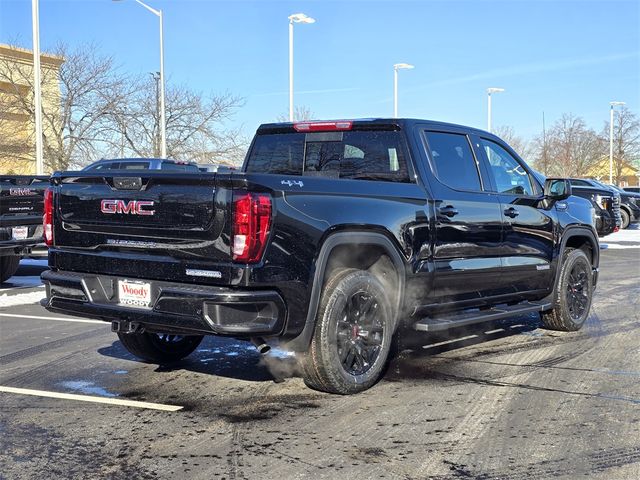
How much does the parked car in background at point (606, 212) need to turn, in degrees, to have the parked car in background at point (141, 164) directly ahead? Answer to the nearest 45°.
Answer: approximately 90° to its right

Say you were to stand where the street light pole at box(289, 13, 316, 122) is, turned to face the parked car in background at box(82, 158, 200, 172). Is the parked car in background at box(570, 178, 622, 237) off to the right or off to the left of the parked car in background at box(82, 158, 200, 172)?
left

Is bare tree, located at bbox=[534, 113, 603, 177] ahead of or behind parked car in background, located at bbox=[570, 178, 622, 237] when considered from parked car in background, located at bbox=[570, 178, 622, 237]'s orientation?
behind

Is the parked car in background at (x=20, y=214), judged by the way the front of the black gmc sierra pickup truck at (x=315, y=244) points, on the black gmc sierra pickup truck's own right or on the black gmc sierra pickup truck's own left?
on the black gmc sierra pickup truck's own left

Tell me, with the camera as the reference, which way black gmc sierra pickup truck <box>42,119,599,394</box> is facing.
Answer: facing away from the viewer and to the right of the viewer

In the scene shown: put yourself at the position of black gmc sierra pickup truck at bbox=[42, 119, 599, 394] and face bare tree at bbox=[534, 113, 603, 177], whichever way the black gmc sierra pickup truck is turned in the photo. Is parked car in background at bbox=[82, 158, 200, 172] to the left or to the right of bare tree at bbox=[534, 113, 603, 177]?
left

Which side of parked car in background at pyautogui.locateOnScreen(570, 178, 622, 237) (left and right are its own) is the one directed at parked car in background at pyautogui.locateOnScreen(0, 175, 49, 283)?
right

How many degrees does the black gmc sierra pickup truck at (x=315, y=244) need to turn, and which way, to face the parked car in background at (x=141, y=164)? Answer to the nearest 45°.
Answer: approximately 45° to its left

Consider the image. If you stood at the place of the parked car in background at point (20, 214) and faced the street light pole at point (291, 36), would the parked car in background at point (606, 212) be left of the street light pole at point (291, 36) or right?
right

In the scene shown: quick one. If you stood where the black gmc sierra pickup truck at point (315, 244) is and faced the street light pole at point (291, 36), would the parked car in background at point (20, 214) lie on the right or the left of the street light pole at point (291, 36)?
left

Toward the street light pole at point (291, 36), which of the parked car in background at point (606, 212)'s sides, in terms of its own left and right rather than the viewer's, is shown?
back

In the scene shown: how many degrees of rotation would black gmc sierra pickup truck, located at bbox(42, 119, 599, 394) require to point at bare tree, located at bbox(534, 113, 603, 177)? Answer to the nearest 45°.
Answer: approximately 45° to its left

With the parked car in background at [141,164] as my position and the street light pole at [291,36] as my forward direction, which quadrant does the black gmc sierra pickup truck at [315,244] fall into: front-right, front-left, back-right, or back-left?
back-right

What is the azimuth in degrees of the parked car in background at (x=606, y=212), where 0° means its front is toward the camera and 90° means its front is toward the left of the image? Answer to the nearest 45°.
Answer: approximately 315°
